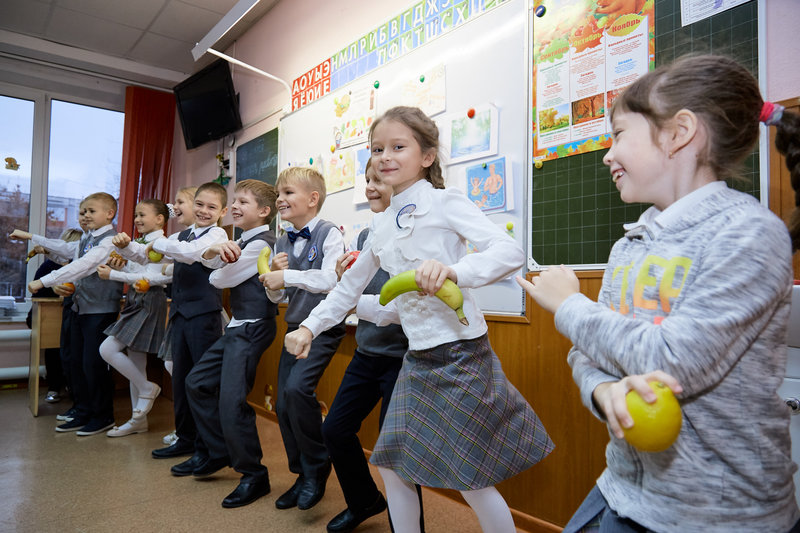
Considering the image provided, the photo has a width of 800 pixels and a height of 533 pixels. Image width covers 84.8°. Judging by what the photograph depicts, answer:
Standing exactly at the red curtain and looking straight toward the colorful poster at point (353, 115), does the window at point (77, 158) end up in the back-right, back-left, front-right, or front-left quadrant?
back-right

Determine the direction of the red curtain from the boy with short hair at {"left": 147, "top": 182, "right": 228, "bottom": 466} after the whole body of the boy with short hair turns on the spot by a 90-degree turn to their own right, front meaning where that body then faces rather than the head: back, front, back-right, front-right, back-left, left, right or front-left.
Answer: front-right

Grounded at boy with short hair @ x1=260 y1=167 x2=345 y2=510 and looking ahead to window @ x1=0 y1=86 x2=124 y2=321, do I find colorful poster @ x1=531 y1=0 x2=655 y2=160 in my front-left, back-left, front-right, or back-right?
back-right

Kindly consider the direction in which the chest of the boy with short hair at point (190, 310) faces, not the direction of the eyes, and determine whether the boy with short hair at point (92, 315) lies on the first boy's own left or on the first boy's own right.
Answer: on the first boy's own right

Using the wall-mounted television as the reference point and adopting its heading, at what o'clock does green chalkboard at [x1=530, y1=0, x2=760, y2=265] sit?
The green chalkboard is roughly at 10 o'clock from the wall-mounted television.

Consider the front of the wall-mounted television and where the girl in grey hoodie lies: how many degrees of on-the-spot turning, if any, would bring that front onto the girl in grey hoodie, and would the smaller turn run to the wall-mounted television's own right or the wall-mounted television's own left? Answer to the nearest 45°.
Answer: approximately 45° to the wall-mounted television's own left
